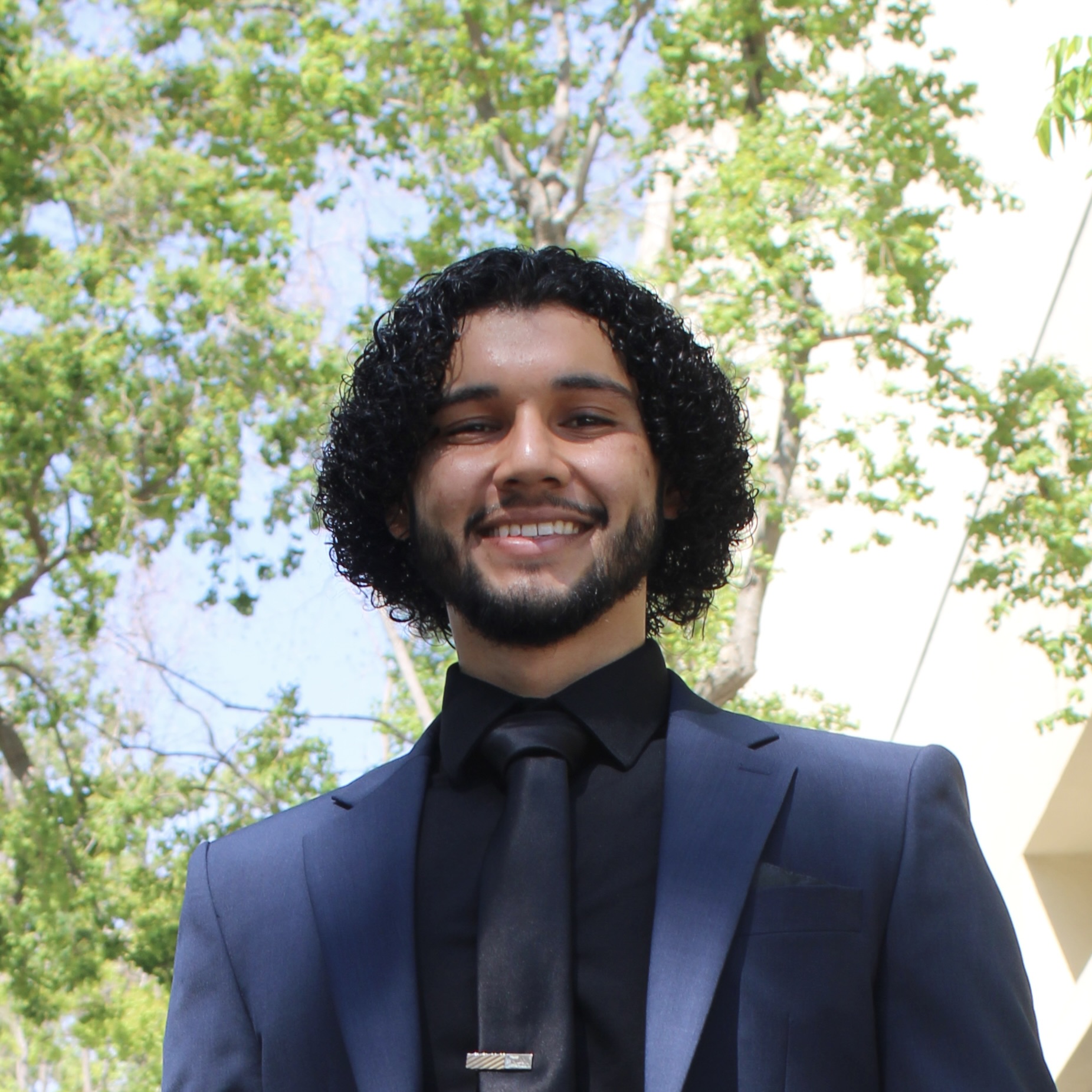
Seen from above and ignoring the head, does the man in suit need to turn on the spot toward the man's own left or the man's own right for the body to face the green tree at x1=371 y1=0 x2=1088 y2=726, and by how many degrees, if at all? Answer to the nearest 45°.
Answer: approximately 180°

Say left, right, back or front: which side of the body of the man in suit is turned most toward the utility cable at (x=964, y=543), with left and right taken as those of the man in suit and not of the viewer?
back

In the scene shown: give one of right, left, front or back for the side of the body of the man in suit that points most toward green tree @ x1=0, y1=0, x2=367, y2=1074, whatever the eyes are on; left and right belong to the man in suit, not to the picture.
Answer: back

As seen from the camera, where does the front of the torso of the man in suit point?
toward the camera
